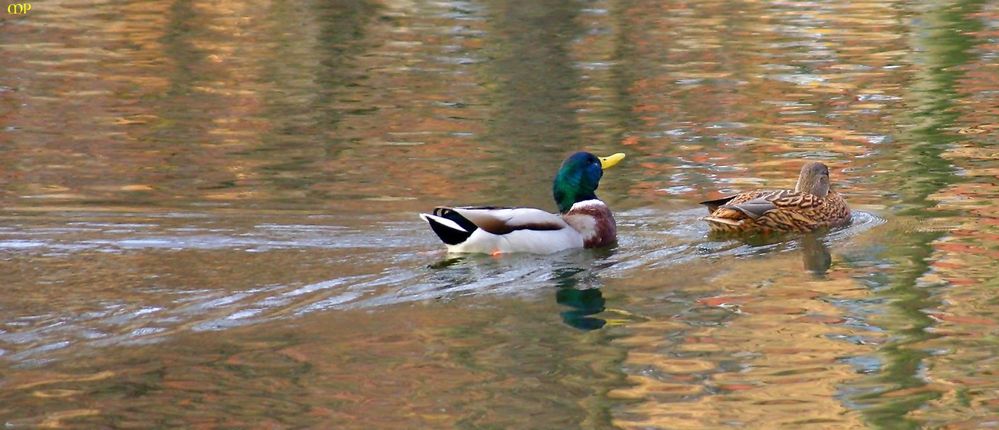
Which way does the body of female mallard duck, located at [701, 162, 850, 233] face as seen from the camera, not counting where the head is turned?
to the viewer's right

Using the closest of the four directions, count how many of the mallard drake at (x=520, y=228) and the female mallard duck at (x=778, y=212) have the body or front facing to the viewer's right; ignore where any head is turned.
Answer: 2

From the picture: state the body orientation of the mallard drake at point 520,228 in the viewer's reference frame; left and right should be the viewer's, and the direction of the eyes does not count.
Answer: facing to the right of the viewer
